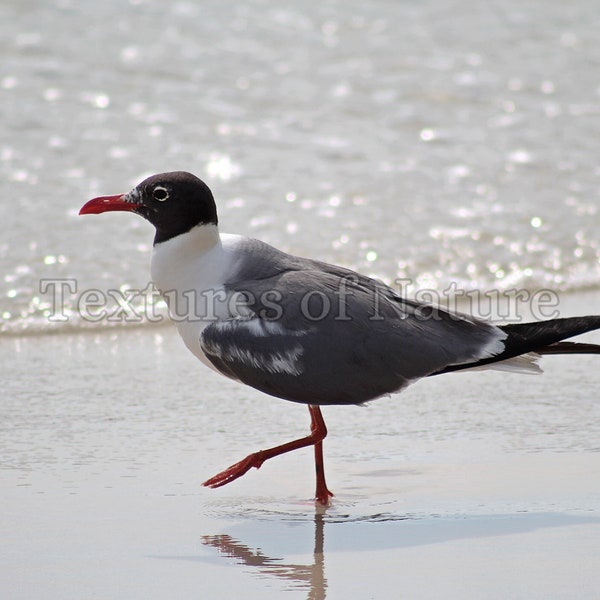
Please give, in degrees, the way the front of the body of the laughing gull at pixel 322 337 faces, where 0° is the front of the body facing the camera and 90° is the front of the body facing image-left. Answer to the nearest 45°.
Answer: approximately 90°
